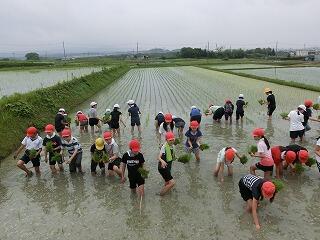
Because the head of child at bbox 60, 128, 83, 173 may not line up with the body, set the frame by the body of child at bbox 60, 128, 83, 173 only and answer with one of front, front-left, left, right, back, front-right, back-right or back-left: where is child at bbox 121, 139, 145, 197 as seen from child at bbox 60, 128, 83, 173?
left

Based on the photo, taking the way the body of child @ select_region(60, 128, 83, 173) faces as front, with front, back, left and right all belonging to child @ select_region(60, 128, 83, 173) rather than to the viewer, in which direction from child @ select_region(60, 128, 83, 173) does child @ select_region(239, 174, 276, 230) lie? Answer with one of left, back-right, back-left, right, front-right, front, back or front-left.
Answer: left

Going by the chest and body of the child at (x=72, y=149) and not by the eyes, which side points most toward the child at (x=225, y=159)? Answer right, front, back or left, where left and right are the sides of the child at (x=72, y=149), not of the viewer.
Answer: left

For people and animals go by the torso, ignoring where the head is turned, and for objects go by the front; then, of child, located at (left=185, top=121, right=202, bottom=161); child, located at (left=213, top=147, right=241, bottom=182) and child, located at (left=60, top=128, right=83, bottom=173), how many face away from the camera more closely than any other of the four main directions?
0

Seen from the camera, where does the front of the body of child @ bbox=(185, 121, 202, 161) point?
toward the camera

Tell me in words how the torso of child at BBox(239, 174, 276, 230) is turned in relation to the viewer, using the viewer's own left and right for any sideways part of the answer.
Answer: facing the viewer and to the right of the viewer

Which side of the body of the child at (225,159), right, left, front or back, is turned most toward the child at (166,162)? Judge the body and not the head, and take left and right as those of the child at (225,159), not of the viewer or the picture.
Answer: right

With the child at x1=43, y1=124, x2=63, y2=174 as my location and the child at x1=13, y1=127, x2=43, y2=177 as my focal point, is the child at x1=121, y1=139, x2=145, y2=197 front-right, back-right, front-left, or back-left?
back-left

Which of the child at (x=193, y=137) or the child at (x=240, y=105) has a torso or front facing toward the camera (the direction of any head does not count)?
the child at (x=193, y=137)

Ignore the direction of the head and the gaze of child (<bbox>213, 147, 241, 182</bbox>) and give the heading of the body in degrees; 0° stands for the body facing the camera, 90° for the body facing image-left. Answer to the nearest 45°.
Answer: approximately 315°

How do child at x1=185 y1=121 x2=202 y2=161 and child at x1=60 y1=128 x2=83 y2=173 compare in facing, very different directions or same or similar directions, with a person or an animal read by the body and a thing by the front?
same or similar directions

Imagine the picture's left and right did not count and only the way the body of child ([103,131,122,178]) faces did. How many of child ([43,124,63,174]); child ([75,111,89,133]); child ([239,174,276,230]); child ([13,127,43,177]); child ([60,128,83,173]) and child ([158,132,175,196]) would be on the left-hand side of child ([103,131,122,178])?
2
